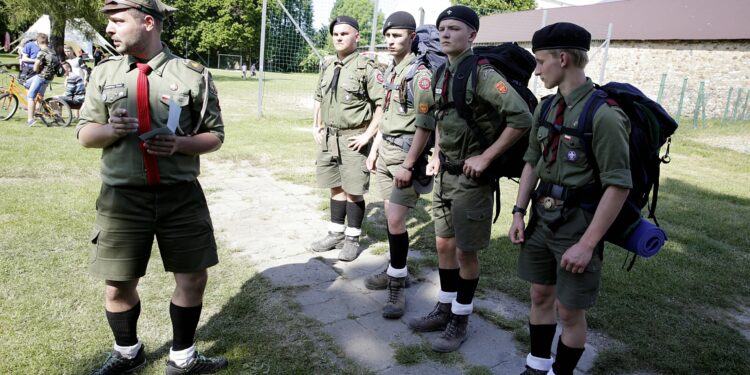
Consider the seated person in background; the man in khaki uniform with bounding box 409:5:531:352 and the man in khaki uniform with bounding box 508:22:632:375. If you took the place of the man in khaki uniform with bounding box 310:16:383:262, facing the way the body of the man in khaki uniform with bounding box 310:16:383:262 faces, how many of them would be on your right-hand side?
1

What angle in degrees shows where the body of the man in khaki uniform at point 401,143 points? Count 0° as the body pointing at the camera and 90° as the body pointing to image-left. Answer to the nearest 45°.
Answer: approximately 45°

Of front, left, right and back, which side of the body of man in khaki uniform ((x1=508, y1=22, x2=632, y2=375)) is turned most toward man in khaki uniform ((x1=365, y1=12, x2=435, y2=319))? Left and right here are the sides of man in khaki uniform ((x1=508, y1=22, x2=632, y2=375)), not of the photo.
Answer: right

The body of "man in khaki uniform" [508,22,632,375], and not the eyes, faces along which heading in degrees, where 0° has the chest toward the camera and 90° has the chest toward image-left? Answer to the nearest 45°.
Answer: approximately 45°

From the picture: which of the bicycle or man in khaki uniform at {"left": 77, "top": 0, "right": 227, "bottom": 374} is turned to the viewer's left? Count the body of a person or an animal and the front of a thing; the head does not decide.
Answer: the bicycle

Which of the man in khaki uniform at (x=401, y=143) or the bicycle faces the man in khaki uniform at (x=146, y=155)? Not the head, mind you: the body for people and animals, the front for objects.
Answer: the man in khaki uniform at (x=401, y=143)

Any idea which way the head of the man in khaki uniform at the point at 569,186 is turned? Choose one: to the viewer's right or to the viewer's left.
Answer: to the viewer's left

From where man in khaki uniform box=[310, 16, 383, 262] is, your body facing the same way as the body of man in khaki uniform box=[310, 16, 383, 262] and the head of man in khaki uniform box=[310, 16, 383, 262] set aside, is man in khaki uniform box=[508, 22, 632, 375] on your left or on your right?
on your left

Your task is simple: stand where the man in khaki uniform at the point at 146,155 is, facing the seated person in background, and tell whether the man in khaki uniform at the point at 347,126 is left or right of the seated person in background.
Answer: right

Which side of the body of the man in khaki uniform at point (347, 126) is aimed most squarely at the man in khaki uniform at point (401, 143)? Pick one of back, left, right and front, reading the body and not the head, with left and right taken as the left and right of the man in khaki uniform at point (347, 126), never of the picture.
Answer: left

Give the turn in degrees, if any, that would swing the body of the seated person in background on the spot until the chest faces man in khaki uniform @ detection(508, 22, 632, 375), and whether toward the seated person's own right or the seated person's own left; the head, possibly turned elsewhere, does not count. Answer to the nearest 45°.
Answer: approximately 90° to the seated person's own left

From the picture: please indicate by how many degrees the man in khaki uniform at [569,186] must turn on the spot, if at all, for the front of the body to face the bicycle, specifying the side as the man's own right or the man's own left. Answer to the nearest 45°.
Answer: approximately 90° to the man's own right
